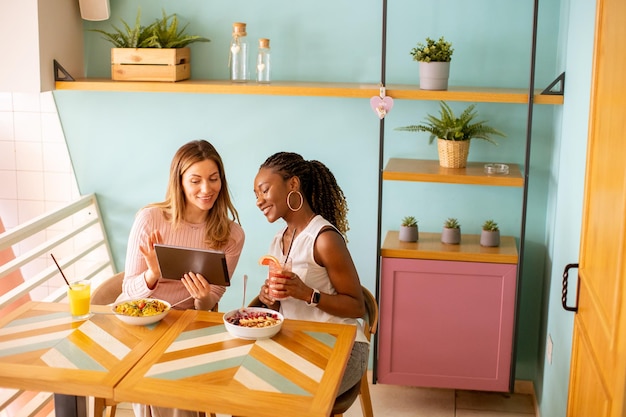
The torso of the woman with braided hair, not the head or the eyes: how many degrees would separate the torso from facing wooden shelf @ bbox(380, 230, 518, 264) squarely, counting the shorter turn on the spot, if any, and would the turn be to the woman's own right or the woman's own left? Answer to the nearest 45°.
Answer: approximately 180°

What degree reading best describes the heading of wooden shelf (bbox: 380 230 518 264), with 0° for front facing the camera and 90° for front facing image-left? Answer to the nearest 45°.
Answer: approximately 0°

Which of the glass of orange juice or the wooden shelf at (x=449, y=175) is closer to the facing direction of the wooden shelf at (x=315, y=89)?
the glass of orange juice

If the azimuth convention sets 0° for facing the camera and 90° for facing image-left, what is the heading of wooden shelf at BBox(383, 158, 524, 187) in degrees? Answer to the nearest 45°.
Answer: approximately 0°

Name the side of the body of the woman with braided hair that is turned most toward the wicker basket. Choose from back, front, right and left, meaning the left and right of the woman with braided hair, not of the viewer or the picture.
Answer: back
